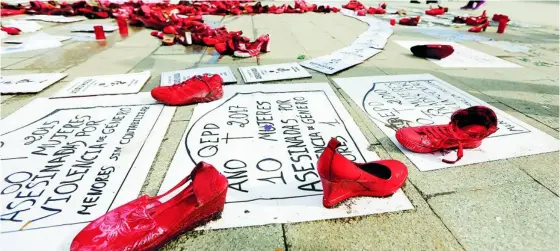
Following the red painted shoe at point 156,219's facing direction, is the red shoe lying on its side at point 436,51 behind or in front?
behind

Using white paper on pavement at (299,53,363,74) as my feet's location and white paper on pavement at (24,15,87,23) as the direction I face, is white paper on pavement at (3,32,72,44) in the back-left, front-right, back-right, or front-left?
front-left

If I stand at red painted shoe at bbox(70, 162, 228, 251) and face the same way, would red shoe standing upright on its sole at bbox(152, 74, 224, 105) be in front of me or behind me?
behind

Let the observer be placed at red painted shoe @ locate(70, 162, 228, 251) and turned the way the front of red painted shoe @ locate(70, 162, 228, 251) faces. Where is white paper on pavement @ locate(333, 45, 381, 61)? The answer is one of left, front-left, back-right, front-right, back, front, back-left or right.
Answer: back

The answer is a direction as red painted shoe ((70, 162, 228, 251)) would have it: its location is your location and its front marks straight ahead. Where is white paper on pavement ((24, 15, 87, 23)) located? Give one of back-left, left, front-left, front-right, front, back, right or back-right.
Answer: back-right

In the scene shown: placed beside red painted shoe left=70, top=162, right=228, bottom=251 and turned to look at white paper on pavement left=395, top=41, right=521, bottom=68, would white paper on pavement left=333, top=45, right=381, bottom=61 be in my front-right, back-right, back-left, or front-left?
front-left

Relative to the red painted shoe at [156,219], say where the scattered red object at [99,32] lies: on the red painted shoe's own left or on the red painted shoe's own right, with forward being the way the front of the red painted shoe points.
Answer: on the red painted shoe's own right

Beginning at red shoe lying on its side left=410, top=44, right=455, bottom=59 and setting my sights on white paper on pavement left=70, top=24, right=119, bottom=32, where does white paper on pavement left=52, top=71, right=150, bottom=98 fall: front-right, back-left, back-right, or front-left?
front-left

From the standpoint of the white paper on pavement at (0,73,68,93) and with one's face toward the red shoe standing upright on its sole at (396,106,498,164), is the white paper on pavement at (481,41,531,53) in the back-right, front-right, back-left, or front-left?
front-left

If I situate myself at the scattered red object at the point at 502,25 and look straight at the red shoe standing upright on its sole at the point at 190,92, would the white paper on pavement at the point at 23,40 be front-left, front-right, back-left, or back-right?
front-right

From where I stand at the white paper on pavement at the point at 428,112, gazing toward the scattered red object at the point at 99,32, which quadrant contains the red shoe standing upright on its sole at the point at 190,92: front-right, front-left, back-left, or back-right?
front-left

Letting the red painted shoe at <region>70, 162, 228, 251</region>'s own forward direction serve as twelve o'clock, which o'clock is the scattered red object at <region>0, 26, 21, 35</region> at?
The scattered red object is roughly at 4 o'clock from the red painted shoe.

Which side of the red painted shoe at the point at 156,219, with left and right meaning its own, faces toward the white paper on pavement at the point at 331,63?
back

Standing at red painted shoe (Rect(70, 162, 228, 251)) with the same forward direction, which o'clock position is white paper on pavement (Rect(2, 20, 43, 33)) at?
The white paper on pavement is roughly at 4 o'clock from the red painted shoe.

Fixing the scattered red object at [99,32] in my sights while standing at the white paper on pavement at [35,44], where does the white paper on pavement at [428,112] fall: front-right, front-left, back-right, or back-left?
front-right

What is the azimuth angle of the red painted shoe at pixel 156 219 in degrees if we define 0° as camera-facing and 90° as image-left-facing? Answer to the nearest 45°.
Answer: approximately 45°

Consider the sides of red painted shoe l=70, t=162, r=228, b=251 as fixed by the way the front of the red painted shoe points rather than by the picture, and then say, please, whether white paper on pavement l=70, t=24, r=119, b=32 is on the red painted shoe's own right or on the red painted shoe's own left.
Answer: on the red painted shoe's own right

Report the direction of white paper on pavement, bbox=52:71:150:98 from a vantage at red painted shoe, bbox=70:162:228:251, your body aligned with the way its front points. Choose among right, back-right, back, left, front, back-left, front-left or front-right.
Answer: back-right
